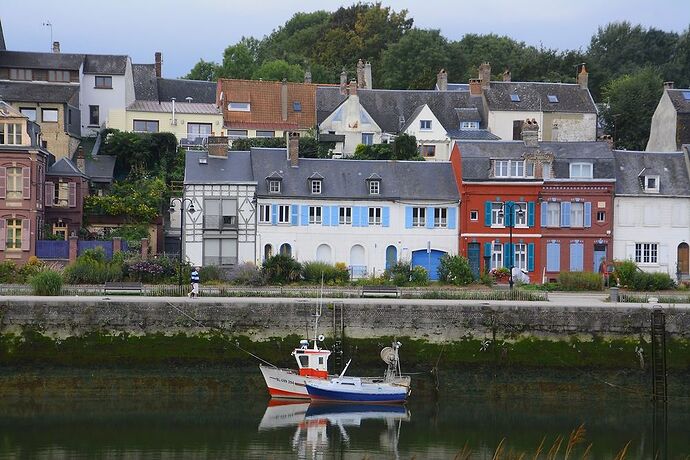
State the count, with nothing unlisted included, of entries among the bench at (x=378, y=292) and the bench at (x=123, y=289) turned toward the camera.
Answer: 2

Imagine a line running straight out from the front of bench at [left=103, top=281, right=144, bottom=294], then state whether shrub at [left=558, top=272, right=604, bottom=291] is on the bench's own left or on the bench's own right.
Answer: on the bench's own left

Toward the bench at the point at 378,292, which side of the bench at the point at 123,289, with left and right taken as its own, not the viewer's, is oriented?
left

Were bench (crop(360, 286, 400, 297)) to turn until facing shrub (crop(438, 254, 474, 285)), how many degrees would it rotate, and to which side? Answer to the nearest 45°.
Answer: approximately 135° to its left

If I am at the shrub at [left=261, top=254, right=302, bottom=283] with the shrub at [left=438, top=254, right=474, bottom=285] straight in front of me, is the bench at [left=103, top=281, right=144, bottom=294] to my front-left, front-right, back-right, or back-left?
back-right

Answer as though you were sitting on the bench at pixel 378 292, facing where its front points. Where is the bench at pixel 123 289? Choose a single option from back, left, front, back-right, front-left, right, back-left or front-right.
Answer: right

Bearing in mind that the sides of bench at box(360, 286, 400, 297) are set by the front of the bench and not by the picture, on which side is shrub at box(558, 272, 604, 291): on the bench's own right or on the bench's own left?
on the bench's own left

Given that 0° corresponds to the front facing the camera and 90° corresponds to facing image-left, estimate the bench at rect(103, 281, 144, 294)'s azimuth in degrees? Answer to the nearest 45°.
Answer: approximately 0°

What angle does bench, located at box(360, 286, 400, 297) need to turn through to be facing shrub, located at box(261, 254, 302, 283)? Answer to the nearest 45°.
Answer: approximately 135° to its right

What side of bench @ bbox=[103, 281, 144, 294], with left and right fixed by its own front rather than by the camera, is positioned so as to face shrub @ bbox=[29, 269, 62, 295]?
right
